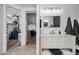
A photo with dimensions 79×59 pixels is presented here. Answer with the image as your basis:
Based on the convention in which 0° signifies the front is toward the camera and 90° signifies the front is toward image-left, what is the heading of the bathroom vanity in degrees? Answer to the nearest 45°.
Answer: approximately 0°

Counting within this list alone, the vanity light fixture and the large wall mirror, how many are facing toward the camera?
2

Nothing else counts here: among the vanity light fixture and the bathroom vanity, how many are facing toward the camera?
2
